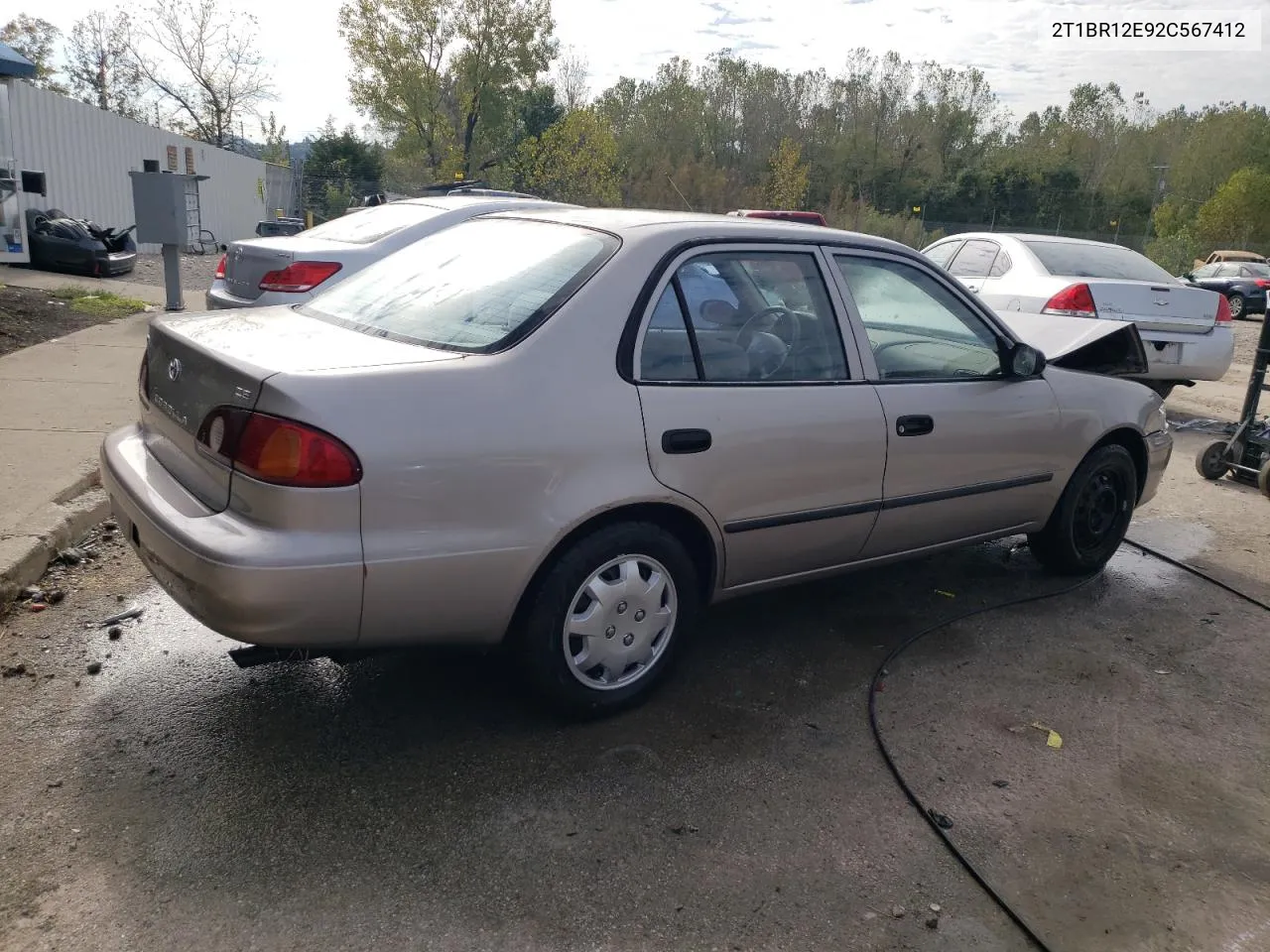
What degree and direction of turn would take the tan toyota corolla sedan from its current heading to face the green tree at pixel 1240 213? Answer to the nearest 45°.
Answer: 0° — it already faces it

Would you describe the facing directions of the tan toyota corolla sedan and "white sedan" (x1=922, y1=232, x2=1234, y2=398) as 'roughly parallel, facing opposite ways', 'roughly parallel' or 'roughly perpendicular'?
roughly perpendicular

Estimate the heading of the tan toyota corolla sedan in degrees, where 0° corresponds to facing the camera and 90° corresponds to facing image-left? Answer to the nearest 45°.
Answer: approximately 225°

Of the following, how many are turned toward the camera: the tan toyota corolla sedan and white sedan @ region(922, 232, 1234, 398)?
0

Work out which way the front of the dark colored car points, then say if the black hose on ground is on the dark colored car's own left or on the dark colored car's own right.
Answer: on the dark colored car's own left

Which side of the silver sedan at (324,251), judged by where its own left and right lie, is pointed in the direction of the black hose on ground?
right

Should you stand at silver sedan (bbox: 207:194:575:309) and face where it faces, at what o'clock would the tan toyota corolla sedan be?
The tan toyota corolla sedan is roughly at 4 o'clock from the silver sedan.

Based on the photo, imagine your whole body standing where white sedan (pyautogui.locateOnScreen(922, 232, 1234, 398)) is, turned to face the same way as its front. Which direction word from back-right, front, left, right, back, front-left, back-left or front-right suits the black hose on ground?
back-left

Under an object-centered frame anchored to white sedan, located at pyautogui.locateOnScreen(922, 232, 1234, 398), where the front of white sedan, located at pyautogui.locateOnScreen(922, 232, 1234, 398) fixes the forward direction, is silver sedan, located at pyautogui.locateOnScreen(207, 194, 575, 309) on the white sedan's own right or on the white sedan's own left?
on the white sedan's own left

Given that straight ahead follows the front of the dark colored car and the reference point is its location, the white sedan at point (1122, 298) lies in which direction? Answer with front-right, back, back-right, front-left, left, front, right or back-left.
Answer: back-left

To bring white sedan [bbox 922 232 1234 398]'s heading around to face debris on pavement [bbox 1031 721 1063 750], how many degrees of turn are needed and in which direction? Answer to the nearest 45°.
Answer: approximately 135° to its left

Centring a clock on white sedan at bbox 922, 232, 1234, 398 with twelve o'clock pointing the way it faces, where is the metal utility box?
The metal utility box is roughly at 10 o'clock from the white sedan.

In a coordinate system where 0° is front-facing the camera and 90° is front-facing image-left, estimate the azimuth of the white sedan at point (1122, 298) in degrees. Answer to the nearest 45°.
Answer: approximately 135°

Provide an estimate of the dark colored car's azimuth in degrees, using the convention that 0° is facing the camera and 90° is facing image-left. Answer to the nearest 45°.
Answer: approximately 135°

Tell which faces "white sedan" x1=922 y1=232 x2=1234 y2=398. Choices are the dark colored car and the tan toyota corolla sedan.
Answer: the tan toyota corolla sedan
